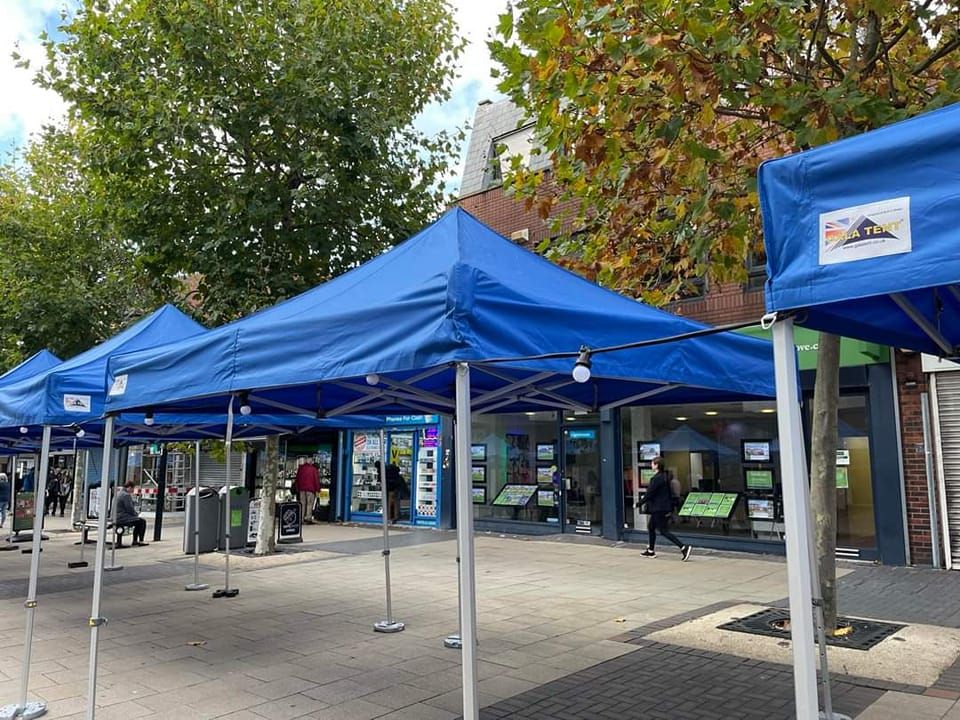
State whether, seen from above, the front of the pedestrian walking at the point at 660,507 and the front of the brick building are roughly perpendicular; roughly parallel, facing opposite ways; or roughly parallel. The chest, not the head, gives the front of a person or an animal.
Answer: roughly perpendicular

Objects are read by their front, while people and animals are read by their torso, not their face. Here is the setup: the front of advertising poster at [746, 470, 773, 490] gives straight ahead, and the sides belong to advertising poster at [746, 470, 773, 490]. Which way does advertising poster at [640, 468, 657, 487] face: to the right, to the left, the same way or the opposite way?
the same way

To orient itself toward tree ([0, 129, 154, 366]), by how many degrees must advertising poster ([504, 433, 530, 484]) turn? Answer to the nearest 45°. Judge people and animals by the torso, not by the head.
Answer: approximately 90° to its right

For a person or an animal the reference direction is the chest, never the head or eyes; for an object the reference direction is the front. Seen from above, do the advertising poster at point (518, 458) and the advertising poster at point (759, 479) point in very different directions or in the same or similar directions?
same or similar directions

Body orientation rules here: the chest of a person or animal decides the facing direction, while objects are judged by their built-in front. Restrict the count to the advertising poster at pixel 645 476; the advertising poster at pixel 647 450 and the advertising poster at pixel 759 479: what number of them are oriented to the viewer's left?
0

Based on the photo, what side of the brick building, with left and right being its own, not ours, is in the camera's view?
front

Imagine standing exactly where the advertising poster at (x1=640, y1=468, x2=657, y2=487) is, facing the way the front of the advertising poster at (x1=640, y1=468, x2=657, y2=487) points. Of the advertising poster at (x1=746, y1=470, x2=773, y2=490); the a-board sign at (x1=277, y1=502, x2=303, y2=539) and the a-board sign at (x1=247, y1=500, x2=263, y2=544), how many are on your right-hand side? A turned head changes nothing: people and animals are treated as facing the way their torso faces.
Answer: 2

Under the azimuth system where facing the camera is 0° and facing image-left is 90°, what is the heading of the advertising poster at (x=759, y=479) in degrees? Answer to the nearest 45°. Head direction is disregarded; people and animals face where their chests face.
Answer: approximately 0°

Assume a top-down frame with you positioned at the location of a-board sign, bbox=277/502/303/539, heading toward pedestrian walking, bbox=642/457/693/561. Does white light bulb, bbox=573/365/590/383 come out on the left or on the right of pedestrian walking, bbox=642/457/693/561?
right

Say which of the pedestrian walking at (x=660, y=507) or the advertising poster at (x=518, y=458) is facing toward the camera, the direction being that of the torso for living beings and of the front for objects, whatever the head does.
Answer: the advertising poster

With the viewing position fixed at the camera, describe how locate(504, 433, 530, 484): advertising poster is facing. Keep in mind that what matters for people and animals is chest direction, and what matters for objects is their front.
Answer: facing the viewer

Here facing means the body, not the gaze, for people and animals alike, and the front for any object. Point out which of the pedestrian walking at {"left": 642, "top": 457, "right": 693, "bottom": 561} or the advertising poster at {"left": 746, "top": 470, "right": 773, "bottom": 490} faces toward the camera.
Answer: the advertising poster

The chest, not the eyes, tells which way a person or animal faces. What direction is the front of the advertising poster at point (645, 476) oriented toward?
toward the camera

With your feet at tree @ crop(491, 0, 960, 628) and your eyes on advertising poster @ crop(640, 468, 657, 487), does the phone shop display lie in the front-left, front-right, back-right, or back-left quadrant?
front-left

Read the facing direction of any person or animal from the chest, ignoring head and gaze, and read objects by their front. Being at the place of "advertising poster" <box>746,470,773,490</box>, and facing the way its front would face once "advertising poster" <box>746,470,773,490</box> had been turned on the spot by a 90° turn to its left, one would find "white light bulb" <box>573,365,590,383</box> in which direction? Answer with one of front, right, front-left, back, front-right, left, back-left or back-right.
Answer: right

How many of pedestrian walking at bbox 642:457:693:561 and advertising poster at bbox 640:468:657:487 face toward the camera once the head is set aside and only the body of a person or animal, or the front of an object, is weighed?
1

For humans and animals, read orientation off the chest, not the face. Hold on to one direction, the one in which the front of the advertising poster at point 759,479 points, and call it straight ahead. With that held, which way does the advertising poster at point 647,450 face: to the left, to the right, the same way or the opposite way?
the same way
